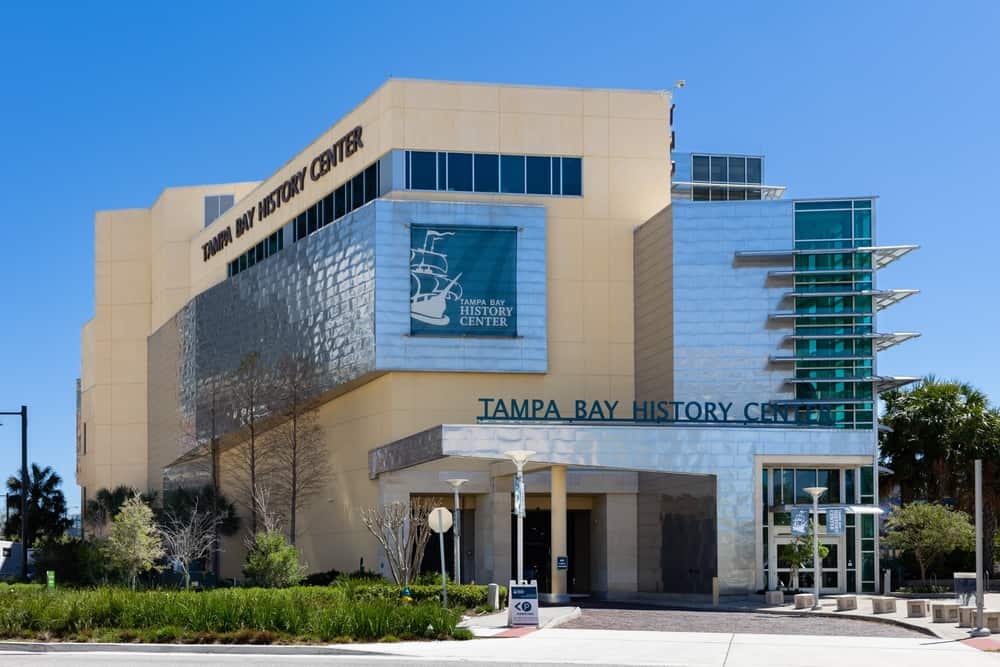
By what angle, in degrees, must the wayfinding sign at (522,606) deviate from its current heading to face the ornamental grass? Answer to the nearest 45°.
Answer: approximately 45° to its right

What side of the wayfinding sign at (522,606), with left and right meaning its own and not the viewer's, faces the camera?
front

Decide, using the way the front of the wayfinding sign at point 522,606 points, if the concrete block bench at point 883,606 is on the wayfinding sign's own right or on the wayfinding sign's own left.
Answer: on the wayfinding sign's own left

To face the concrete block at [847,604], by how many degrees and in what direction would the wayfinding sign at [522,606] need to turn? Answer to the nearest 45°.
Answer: approximately 135° to its left

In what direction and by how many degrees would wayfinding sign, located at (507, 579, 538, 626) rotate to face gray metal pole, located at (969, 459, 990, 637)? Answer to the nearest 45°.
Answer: approximately 90° to its left

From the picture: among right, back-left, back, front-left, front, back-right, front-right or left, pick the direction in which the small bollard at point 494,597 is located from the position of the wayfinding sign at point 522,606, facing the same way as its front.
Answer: back

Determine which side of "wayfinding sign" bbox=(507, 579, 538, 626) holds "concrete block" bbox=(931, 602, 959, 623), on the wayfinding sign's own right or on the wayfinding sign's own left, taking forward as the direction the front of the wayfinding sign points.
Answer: on the wayfinding sign's own left

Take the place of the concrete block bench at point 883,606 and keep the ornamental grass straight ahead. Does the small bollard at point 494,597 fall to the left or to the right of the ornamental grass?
right
